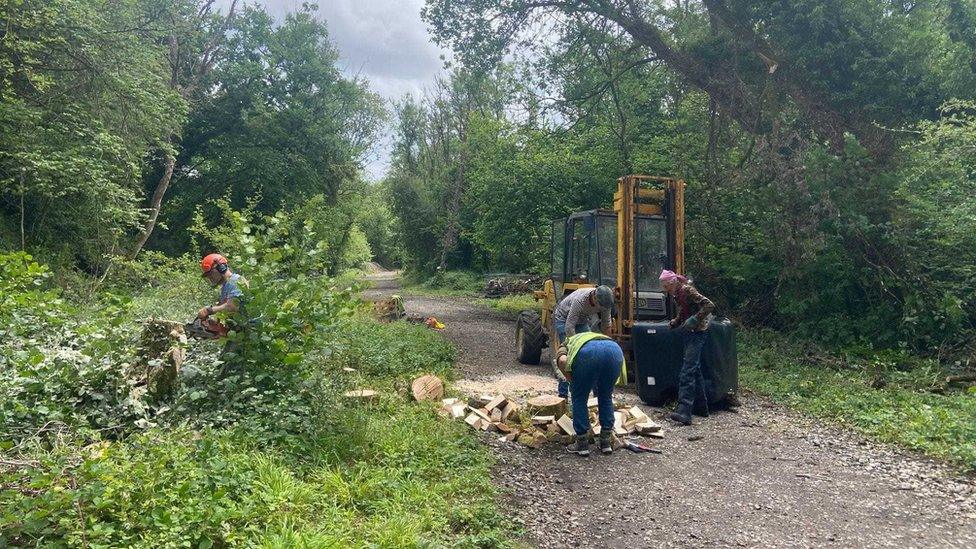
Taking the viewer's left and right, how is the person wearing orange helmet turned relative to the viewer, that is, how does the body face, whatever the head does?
facing to the left of the viewer

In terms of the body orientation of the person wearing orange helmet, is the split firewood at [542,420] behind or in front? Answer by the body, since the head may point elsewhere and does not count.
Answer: behind

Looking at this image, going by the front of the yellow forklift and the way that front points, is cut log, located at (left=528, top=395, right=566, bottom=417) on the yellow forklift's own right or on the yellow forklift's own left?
on the yellow forklift's own right

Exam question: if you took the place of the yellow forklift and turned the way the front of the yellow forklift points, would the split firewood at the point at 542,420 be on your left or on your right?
on your right

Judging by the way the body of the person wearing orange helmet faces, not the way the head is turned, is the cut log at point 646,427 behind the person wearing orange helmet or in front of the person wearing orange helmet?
behind

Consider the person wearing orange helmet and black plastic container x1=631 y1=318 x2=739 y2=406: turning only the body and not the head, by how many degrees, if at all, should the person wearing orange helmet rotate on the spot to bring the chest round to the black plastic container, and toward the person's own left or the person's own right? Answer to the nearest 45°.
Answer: approximately 180°

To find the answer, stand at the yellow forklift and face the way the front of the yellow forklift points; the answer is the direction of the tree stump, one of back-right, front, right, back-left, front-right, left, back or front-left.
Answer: right

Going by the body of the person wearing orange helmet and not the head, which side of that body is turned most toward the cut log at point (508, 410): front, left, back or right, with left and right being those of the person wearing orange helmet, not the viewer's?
back

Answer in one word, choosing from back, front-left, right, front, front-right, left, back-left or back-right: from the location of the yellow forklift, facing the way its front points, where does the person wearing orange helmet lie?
right

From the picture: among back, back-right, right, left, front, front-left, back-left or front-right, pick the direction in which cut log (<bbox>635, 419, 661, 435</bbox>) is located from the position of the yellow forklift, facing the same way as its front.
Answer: front-right

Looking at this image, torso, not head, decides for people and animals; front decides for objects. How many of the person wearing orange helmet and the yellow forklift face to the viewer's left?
1

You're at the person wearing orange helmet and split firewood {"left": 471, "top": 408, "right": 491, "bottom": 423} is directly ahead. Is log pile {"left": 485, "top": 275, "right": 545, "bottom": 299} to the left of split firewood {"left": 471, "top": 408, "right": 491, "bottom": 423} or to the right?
left

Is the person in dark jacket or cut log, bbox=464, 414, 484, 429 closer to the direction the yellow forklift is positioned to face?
the person in dark jacket

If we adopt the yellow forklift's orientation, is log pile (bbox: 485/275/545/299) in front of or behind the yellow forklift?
behind

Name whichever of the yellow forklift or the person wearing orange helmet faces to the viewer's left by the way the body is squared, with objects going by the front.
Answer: the person wearing orange helmet

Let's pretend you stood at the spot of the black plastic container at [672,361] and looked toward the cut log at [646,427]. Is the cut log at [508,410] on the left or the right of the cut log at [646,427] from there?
right

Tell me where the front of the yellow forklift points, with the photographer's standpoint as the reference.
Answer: facing the viewer and to the right of the viewer

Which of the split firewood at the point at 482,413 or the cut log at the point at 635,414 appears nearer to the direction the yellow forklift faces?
the cut log
